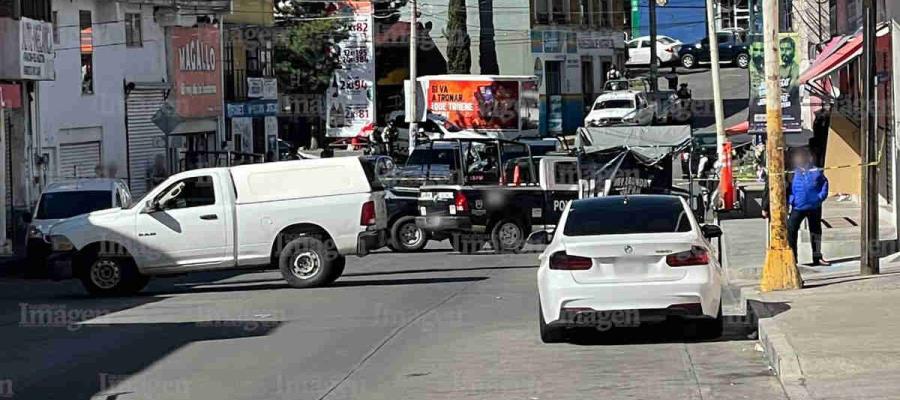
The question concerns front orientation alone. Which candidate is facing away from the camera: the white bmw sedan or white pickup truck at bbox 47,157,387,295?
the white bmw sedan

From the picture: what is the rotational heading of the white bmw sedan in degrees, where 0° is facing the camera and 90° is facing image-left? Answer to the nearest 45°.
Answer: approximately 180°

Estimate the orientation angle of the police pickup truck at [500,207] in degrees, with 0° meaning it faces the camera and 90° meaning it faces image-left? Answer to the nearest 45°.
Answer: approximately 225°

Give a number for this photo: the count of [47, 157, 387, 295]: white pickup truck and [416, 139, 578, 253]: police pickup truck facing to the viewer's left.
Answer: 1

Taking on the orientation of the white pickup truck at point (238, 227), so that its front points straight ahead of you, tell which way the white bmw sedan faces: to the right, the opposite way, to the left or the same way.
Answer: to the right

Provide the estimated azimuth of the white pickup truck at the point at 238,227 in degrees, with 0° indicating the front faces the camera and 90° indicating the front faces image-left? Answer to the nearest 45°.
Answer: approximately 90°

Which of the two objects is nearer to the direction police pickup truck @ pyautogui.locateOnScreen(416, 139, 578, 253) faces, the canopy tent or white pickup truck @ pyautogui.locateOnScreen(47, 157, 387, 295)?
the canopy tent

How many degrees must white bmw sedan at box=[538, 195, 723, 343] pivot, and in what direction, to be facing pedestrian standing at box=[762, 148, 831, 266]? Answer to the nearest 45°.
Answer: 0° — it already faces them

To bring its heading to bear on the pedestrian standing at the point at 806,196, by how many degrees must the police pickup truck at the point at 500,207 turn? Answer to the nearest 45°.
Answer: approximately 90° to its right

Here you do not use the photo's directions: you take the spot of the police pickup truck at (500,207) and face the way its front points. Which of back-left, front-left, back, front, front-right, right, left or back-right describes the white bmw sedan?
back-right

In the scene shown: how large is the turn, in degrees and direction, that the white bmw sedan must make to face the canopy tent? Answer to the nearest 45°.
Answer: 0° — it already faces it

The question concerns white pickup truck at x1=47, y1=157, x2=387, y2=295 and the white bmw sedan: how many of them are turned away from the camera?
1

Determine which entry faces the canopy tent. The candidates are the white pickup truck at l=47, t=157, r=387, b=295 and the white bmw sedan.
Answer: the white bmw sedan
